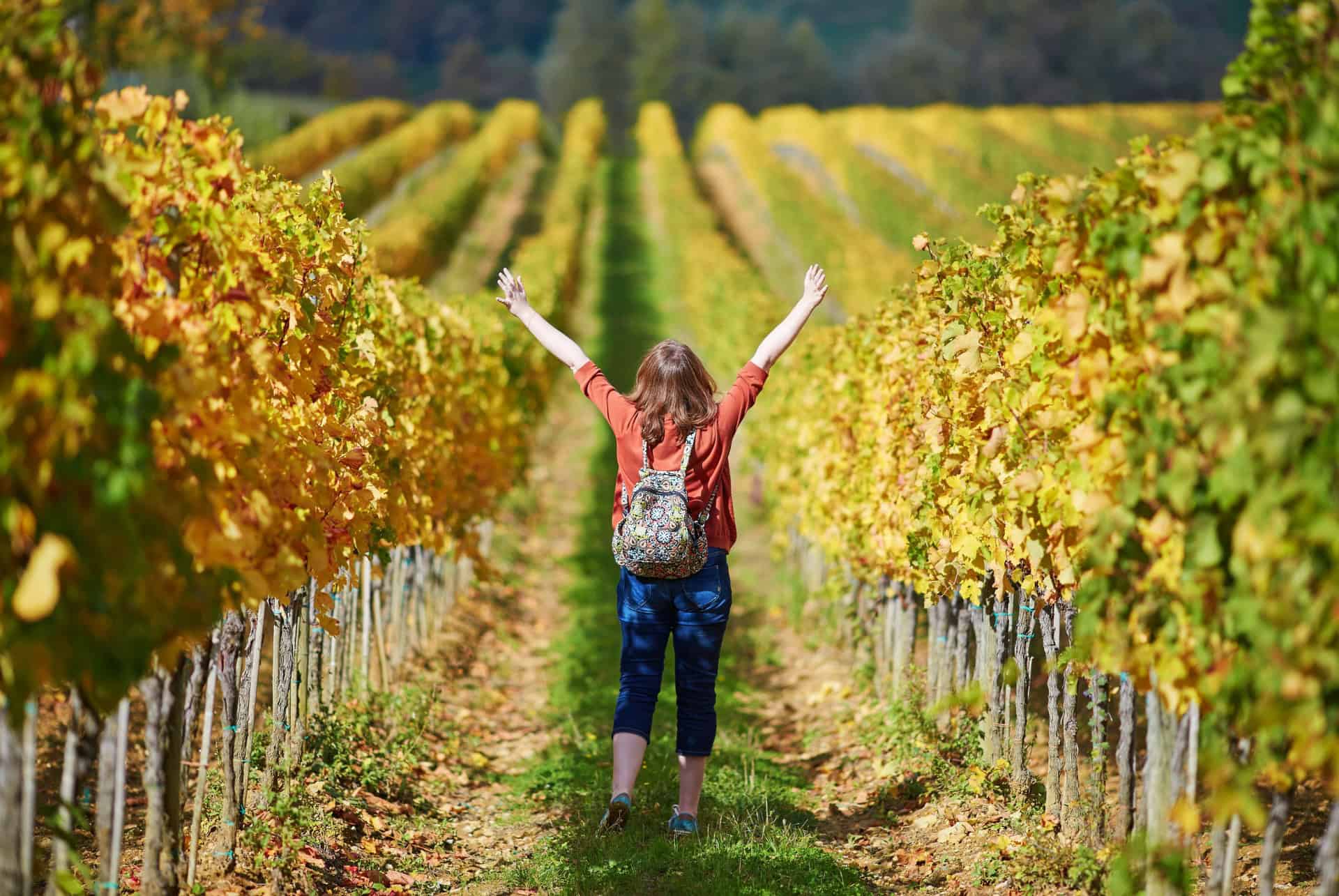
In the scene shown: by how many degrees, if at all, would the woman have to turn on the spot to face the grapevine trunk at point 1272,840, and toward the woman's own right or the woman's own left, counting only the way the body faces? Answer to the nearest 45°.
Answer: approximately 135° to the woman's own right

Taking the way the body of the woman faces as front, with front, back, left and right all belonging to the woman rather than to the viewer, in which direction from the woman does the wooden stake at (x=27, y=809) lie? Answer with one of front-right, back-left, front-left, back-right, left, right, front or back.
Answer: back-left

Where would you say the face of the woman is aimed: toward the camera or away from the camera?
away from the camera

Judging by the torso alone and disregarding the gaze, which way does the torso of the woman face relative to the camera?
away from the camera

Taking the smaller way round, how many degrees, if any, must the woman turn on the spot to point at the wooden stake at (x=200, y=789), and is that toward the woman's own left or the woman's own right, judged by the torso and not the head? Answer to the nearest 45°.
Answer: approximately 90° to the woman's own left
